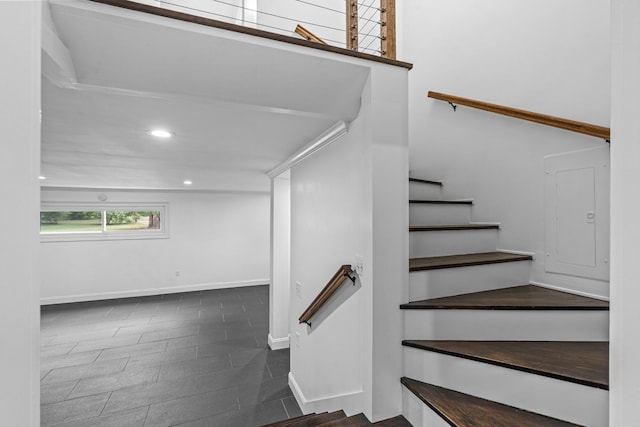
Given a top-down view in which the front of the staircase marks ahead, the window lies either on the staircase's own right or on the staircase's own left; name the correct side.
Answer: on the staircase's own right

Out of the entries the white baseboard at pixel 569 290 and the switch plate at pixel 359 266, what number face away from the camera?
0

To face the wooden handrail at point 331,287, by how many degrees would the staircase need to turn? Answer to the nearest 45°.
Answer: approximately 90° to its right

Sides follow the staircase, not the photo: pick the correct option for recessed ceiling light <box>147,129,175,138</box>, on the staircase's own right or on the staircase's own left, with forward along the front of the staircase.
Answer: on the staircase's own right

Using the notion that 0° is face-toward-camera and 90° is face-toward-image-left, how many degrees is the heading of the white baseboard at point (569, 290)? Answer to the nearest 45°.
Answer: approximately 45°

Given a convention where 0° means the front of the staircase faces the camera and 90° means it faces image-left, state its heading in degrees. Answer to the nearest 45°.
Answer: approximately 0°

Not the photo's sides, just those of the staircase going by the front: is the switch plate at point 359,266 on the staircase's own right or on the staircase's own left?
on the staircase's own right

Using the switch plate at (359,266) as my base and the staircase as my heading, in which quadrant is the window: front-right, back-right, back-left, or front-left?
back-left
